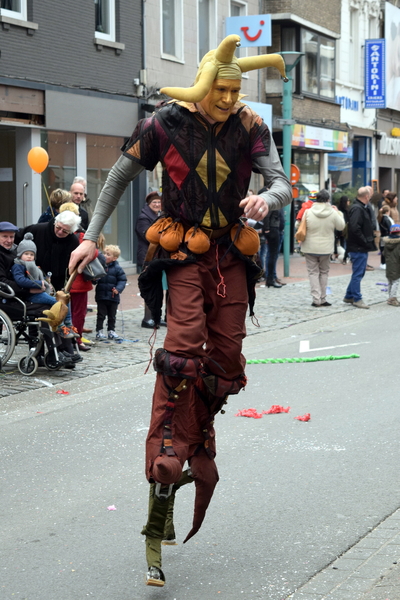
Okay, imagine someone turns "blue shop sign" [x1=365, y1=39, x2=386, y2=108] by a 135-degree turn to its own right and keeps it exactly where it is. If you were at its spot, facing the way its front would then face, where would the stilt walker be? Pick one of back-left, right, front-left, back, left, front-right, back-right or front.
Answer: back-left

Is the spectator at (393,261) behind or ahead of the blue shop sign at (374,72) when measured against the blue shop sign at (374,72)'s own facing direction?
ahead

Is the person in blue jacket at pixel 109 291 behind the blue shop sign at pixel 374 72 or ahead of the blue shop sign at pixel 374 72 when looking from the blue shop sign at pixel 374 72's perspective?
ahead

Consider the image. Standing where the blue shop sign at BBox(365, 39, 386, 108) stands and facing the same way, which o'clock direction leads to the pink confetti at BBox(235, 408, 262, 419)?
The pink confetti is roughly at 12 o'clock from the blue shop sign.

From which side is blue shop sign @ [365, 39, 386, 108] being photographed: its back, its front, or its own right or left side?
front

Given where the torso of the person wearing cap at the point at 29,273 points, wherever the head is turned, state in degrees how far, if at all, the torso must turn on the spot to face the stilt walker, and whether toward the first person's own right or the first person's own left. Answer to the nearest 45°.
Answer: approximately 45° to the first person's own right

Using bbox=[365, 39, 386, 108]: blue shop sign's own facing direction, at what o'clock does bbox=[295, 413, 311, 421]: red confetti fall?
The red confetti is roughly at 12 o'clock from the blue shop sign.

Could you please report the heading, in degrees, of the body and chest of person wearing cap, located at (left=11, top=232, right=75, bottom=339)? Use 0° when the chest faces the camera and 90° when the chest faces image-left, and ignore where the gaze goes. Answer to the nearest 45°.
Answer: approximately 315°
